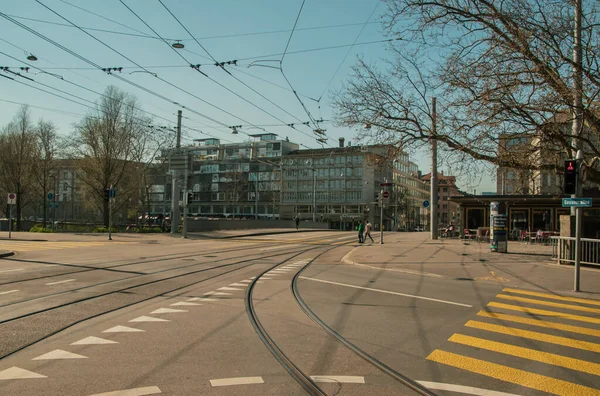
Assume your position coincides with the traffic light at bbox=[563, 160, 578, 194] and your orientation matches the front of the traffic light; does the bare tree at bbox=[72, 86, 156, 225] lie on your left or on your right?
on your right

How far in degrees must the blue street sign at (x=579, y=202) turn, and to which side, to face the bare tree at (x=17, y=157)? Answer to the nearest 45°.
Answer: approximately 90° to its right

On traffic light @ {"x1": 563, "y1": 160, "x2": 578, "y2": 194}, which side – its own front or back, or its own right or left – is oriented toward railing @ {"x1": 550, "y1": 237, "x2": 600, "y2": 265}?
back

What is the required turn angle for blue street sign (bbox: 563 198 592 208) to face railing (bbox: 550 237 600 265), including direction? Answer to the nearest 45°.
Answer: approximately 180°

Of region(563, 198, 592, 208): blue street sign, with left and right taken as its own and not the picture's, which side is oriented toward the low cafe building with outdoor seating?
back

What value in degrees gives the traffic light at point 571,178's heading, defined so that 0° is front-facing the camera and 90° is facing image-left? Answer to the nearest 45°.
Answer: approximately 0°
